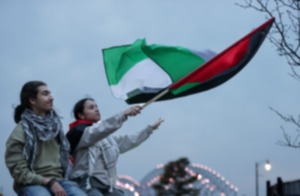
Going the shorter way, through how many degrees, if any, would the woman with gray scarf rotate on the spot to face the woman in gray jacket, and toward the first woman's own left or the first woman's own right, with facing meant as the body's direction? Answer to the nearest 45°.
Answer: approximately 90° to the first woman's own left

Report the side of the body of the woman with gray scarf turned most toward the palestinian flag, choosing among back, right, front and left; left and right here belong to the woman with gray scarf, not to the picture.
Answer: left

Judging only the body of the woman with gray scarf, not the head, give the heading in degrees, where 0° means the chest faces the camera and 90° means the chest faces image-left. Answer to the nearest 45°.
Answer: approximately 315°

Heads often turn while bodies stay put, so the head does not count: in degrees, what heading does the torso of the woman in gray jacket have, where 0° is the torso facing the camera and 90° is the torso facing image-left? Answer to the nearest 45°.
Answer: approximately 315°
